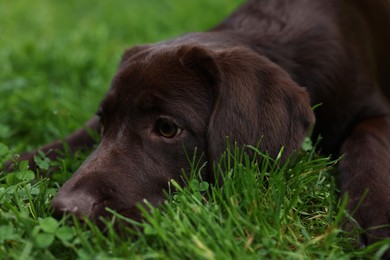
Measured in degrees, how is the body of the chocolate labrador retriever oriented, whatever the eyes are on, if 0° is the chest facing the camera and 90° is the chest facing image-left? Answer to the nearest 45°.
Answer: approximately 45°
